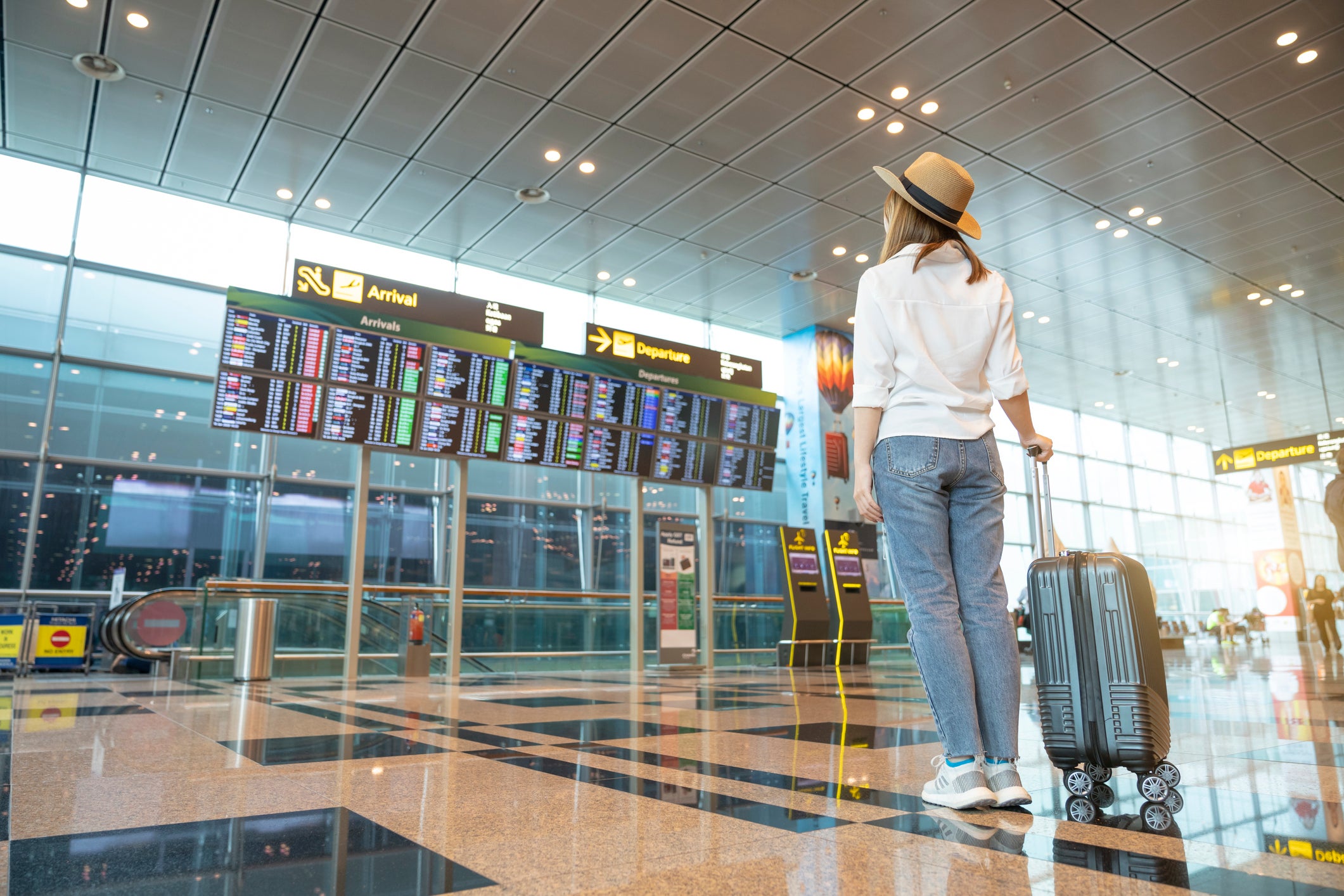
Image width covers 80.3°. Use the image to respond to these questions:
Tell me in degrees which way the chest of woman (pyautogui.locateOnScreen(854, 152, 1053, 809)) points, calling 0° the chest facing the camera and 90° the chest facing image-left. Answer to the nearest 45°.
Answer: approximately 135°

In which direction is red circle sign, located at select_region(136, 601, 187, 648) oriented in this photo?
toward the camera

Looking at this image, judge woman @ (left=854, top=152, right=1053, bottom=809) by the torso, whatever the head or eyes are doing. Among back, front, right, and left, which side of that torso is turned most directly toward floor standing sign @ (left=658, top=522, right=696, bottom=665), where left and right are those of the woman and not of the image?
front

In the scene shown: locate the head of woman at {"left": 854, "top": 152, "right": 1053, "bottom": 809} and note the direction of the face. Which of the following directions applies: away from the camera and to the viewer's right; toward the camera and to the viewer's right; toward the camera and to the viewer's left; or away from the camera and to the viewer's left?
away from the camera and to the viewer's left

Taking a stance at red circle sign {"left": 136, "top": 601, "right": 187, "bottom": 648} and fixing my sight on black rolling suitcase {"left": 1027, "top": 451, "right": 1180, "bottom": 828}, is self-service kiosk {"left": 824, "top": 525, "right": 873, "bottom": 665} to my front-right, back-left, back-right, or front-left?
front-left

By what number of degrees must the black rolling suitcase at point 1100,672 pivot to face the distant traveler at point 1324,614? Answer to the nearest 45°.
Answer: approximately 90° to its left

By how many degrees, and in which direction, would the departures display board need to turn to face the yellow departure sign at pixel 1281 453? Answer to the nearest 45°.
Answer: approximately 45° to its left

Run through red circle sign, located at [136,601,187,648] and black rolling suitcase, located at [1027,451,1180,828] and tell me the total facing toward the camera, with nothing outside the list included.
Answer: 1

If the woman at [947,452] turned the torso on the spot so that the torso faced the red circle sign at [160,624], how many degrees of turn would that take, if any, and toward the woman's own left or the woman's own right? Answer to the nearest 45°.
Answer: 0° — they already face it

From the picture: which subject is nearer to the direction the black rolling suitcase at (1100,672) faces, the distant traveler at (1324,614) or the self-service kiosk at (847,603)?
the distant traveler

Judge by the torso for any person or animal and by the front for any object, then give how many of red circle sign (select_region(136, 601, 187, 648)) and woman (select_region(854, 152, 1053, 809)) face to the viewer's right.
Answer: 0

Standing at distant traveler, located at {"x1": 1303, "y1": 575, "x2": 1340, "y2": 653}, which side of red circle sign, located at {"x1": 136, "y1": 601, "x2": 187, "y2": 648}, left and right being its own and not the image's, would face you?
left

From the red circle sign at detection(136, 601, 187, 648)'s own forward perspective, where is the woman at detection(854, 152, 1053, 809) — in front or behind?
in front
